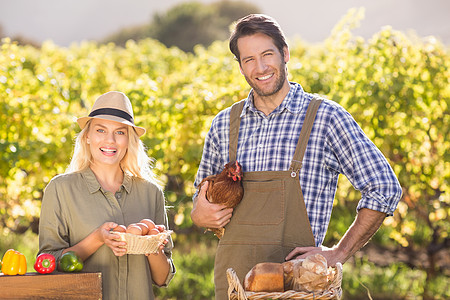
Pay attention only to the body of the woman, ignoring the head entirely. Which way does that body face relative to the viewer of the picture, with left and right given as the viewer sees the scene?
facing the viewer

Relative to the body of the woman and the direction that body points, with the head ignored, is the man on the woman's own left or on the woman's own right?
on the woman's own left

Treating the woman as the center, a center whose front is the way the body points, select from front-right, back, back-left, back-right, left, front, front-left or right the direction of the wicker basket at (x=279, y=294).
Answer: front-left

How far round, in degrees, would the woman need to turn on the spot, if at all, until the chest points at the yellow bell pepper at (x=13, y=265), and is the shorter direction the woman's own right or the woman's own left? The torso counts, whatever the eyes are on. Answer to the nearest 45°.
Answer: approximately 45° to the woman's own right

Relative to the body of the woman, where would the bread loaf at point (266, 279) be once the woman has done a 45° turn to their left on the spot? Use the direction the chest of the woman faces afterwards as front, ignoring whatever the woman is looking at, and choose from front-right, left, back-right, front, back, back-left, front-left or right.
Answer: front

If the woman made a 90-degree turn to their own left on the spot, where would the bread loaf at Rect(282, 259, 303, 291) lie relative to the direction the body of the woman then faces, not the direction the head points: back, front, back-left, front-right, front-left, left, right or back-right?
front-right
